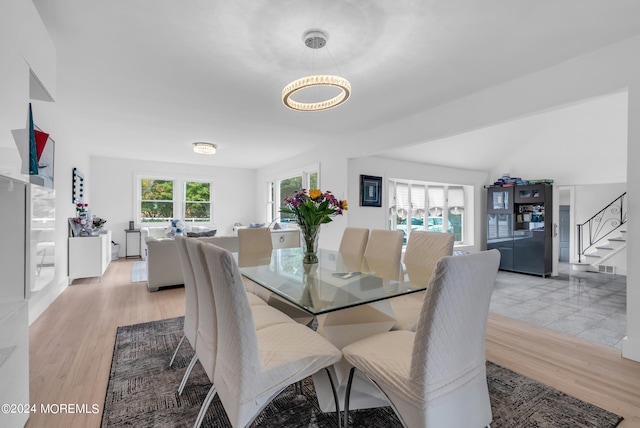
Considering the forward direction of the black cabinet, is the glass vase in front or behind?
in front

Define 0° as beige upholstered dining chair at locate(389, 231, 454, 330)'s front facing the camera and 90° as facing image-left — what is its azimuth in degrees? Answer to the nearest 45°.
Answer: approximately 45°

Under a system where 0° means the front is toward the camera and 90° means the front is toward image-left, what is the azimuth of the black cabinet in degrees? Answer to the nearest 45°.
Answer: approximately 45°

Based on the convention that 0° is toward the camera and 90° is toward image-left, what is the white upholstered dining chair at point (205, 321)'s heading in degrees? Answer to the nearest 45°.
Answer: approximately 225°

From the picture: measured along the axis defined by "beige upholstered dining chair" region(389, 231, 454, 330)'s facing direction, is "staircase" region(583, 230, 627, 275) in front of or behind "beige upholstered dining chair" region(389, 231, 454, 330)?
behind

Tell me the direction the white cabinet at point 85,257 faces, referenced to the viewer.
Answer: facing to the right of the viewer

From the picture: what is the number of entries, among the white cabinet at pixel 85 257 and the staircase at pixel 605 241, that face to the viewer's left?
1

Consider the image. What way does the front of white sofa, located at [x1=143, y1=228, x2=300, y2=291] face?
away from the camera

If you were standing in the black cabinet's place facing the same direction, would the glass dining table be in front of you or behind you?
in front

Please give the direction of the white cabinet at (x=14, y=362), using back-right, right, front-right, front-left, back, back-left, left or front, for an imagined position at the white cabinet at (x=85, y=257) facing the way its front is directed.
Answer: right

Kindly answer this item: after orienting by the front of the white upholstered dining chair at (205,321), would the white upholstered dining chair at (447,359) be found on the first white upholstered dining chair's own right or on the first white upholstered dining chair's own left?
on the first white upholstered dining chair's own right

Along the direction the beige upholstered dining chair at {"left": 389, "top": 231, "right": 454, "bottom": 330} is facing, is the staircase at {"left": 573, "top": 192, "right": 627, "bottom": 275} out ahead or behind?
behind

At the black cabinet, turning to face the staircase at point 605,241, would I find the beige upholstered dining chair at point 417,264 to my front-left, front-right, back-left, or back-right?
back-right
